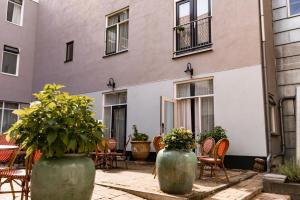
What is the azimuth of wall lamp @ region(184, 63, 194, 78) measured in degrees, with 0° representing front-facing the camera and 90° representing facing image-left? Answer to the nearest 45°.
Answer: approximately 45°

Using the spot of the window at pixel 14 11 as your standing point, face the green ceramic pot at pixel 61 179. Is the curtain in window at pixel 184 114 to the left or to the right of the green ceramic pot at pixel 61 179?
left

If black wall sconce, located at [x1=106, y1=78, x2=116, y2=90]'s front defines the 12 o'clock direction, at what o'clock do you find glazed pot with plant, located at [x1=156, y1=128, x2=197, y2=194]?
The glazed pot with plant is roughly at 10 o'clock from the black wall sconce.

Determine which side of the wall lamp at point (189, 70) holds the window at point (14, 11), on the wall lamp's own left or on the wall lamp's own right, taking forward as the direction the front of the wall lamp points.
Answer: on the wall lamp's own right

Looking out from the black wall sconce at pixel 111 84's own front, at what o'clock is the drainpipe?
The drainpipe is roughly at 9 o'clock from the black wall sconce.

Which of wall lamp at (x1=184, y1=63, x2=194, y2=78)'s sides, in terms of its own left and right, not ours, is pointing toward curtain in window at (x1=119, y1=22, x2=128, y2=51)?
right

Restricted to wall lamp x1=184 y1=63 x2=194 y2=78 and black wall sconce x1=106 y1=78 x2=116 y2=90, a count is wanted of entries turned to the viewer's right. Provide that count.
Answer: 0

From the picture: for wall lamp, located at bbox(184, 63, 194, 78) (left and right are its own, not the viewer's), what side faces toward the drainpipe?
left

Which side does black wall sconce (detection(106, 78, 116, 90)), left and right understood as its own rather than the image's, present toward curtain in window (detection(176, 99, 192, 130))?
left

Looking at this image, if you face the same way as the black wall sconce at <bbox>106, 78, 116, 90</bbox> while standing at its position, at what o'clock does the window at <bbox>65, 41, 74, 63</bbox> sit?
The window is roughly at 3 o'clock from the black wall sconce.

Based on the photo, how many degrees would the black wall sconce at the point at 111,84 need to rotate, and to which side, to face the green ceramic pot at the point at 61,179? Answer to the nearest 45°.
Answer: approximately 45° to its left

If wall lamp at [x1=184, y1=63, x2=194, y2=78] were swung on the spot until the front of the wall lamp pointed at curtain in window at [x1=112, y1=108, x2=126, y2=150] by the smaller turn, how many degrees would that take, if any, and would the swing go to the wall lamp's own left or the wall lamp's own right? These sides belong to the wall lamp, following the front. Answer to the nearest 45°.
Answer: approximately 90° to the wall lamp's own right

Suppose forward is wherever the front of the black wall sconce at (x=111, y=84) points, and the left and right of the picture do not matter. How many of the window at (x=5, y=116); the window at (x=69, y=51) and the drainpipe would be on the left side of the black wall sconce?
1
